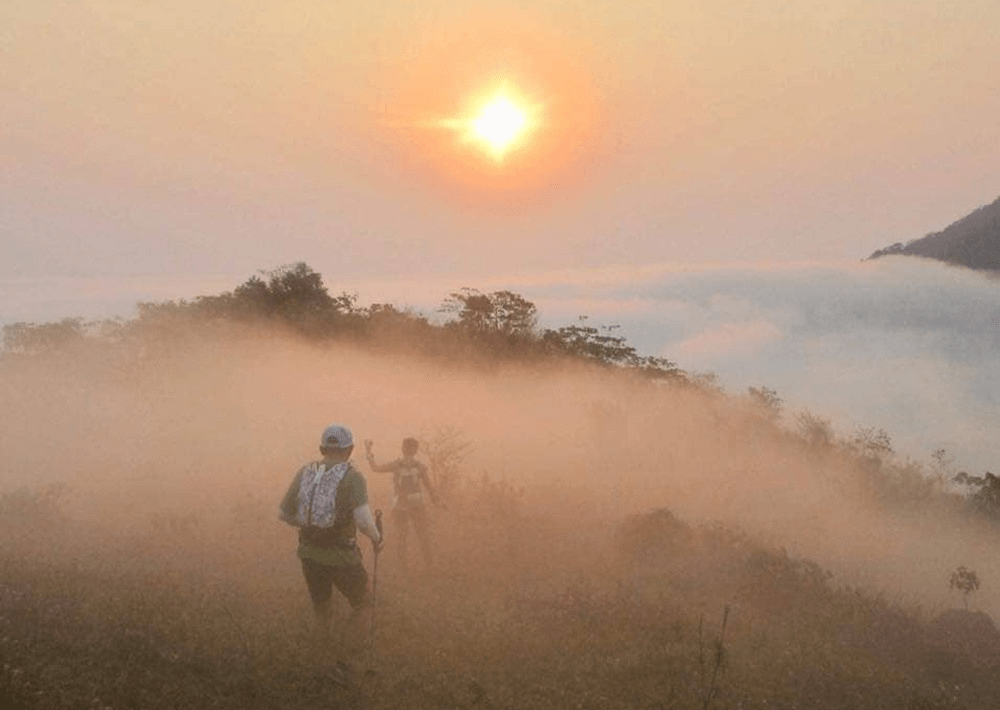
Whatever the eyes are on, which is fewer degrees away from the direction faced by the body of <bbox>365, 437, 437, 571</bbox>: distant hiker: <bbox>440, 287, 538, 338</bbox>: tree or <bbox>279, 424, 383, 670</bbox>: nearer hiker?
the nearer hiker

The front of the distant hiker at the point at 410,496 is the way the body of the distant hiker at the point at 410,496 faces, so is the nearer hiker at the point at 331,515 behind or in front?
in front
